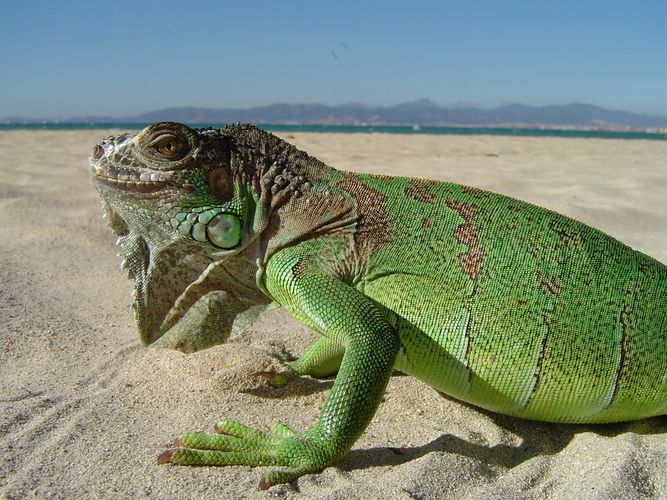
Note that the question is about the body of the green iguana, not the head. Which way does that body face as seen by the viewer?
to the viewer's left
